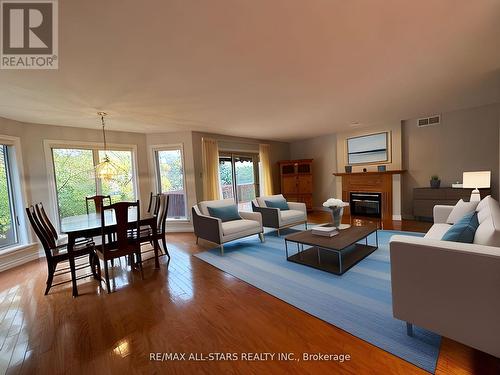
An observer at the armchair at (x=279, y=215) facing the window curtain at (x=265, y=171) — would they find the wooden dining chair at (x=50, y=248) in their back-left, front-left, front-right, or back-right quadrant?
back-left

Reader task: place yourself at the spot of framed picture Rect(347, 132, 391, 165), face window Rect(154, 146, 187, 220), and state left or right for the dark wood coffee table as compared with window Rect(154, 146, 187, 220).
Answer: left

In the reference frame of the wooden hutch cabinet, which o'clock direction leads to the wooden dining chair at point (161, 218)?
The wooden dining chair is roughly at 1 o'clock from the wooden hutch cabinet.

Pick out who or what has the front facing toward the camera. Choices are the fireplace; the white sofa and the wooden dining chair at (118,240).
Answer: the fireplace

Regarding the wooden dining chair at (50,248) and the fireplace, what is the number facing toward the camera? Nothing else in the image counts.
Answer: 1

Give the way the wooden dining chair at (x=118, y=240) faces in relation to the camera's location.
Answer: facing away from the viewer and to the left of the viewer

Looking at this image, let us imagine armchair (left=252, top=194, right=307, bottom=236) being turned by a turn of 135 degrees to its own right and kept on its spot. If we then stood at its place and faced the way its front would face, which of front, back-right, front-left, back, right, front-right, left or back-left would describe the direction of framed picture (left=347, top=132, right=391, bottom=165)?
back-right

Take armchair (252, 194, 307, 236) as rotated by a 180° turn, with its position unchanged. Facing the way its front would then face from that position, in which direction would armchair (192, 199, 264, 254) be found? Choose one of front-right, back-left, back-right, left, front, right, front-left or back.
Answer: left

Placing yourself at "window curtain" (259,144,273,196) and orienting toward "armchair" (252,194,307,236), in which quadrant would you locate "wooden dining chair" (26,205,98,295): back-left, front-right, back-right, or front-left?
front-right

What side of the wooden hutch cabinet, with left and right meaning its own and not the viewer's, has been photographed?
front

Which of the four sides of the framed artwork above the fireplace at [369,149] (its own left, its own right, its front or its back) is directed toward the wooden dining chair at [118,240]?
front

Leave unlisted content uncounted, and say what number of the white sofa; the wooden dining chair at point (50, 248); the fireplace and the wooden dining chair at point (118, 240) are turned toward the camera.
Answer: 1

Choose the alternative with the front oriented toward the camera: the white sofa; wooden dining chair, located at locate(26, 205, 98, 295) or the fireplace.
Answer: the fireplace

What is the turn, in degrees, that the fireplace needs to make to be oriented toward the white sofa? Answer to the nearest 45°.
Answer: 0° — it already faces it

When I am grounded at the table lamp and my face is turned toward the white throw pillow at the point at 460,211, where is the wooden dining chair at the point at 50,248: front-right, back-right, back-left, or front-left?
front-right

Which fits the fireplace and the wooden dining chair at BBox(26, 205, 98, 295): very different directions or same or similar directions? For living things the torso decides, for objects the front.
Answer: very different directions

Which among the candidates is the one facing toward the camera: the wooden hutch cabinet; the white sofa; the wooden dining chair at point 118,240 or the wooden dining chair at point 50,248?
the wooden hutch cabinet
